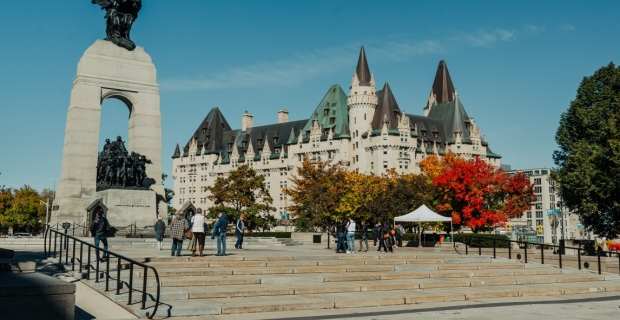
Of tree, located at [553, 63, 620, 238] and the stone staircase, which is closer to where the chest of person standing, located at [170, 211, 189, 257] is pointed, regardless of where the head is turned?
the tree

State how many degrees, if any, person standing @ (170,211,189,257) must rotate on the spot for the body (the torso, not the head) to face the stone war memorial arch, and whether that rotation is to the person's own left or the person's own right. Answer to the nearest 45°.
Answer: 0° — they already face it

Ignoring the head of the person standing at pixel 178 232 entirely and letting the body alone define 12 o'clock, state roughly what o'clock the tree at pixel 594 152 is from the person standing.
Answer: The tree is roughly at 2 o'clock from the person standing.

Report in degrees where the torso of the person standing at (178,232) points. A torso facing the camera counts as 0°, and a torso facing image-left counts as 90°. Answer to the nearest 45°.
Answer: approximately 180°

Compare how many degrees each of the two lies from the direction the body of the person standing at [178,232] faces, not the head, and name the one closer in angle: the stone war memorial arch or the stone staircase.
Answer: the stone war memorial arch
